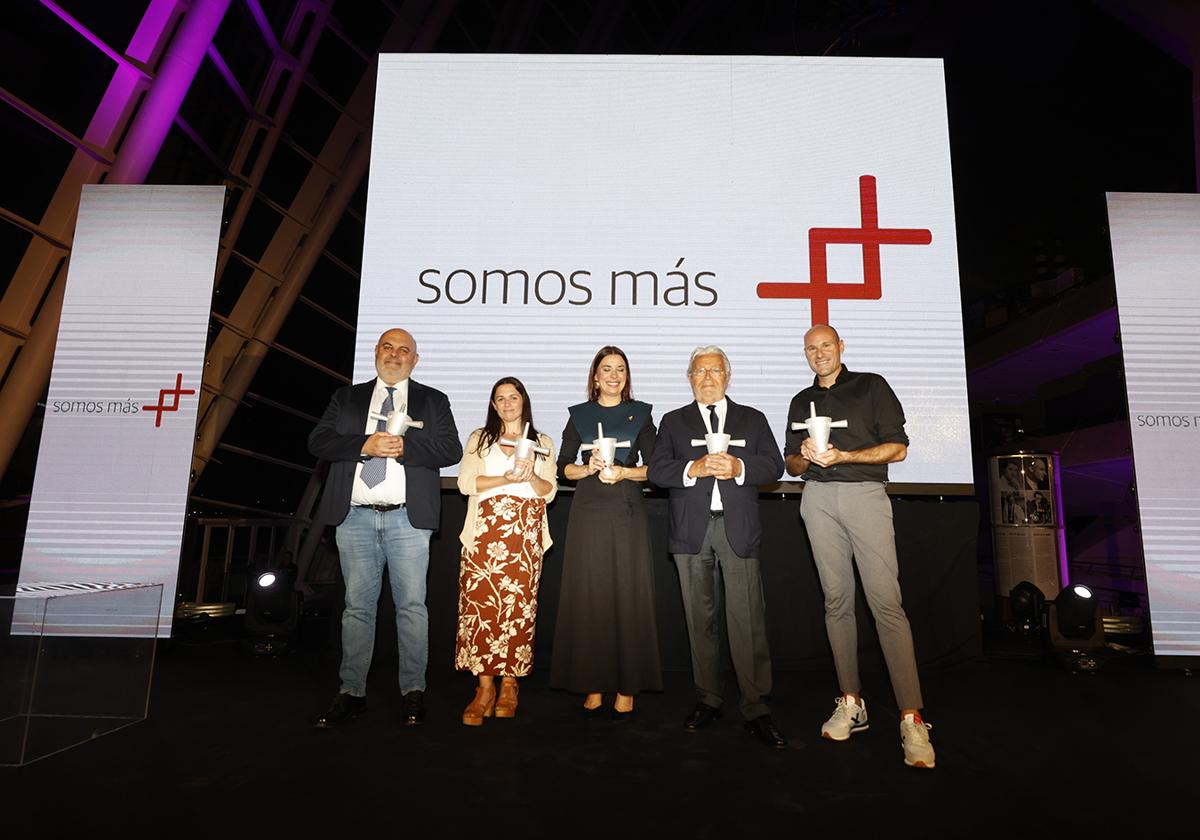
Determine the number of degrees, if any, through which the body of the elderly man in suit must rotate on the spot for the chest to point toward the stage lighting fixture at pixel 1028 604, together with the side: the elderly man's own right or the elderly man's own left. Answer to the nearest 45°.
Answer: approximately 135° to the elderly man's own left

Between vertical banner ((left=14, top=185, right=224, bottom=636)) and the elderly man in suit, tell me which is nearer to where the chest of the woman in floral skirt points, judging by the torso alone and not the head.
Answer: the elderly man in suit

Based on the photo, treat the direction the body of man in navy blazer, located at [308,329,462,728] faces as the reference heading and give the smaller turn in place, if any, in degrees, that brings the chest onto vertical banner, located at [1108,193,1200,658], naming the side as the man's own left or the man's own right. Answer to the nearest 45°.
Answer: approximately 90° to the man's own left

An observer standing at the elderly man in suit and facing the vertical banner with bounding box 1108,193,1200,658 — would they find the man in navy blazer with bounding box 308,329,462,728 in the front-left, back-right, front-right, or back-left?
back-left
